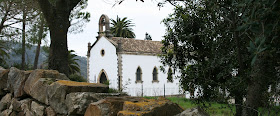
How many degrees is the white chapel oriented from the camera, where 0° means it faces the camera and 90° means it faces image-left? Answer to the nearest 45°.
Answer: approximately 45°

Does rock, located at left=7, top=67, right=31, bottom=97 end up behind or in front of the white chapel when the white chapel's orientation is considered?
in front

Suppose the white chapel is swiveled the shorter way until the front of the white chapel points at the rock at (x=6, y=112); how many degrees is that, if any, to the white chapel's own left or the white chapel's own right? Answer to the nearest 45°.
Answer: approximately 45° to the white chapel's own left

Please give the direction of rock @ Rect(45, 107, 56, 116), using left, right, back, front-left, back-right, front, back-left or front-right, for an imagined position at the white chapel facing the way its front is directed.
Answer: front-left

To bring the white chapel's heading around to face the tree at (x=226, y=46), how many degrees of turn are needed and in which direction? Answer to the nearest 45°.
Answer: approximately 45° to its left

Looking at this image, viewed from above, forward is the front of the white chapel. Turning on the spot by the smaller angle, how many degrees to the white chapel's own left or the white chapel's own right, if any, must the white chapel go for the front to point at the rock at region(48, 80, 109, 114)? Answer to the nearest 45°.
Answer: approximately 45° to the white chapel's own left

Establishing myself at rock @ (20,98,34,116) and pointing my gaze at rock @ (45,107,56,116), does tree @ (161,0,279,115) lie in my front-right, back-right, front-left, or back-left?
front-left

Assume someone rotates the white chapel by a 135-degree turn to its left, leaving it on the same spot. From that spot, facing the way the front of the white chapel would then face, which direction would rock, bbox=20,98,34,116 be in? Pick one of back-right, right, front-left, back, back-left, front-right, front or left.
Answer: right

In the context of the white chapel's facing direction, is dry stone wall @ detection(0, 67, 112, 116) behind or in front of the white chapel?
in front

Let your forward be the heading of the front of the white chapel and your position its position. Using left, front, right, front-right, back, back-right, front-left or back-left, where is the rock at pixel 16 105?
front-left

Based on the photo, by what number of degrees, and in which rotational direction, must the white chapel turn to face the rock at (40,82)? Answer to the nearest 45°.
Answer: approximately 45° to its left
